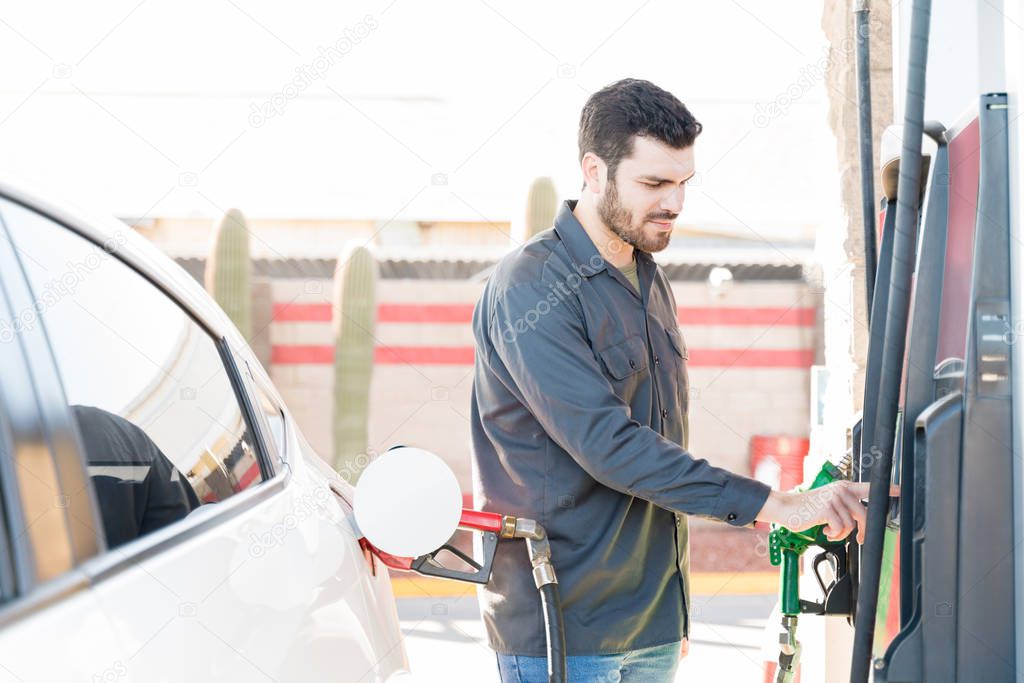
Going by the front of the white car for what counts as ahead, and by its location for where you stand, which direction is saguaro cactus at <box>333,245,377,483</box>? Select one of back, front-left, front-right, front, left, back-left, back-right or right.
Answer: back-right

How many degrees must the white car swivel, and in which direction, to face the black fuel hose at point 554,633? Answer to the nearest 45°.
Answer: approximately 180°

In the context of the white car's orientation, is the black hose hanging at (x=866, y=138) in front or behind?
behind

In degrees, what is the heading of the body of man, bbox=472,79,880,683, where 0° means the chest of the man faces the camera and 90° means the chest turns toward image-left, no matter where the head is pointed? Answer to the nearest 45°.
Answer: approximately 315°

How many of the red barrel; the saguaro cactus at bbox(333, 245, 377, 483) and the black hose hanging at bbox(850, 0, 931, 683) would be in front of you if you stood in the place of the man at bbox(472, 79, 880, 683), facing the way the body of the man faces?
1

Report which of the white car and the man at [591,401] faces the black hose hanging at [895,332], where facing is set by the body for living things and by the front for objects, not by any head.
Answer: the man

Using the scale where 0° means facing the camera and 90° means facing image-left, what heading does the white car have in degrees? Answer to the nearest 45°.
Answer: approximately 45°

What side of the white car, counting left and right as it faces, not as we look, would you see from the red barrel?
back

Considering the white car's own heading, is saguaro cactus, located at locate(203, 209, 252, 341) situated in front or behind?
behind

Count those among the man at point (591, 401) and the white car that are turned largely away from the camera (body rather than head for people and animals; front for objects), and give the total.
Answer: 0

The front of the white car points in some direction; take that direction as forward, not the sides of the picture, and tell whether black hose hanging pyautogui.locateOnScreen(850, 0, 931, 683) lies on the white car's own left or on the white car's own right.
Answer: on the white car's own left
